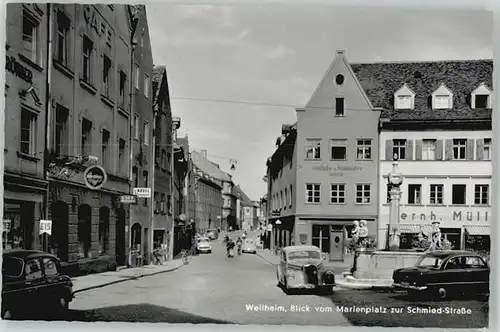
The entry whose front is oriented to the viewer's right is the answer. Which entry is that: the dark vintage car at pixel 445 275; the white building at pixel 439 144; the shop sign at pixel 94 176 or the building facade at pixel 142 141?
the building facade

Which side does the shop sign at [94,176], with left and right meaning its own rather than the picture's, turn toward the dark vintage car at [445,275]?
left

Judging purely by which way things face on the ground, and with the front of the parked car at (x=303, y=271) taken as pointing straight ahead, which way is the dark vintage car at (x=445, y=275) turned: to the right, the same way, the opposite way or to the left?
to the right

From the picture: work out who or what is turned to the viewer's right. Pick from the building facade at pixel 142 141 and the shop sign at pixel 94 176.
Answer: the building facade
